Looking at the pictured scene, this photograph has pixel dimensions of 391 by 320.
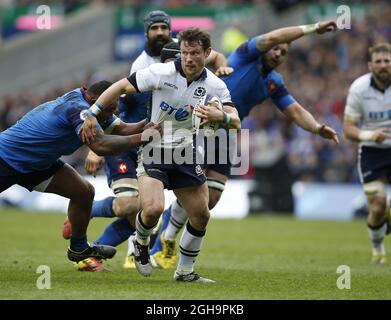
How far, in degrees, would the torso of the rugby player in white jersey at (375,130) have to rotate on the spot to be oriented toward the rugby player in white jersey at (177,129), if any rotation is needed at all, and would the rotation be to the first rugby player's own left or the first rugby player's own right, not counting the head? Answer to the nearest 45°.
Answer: approximately 45° to the first rugby player's own right

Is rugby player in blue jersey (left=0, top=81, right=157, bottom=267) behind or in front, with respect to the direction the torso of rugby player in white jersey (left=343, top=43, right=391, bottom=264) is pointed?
in front

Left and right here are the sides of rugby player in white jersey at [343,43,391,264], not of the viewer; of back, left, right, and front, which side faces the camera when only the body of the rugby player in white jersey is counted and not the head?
front

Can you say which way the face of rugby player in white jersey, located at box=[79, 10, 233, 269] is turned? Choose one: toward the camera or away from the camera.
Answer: toward the camera
